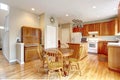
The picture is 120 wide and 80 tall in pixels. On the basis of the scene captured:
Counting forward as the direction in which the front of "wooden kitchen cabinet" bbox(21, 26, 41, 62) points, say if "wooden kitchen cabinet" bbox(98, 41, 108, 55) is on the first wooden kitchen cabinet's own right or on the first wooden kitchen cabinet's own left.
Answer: on the first wooden kitchen cabinet's own left

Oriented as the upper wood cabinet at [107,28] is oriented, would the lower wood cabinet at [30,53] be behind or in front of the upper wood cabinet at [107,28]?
in front

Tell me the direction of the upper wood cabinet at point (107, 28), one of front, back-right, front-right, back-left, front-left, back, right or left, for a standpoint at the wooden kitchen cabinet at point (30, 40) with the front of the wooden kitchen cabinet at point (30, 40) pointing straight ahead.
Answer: front-left

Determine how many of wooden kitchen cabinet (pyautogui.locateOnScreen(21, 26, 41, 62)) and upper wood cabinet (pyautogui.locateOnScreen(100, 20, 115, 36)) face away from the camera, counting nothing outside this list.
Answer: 0

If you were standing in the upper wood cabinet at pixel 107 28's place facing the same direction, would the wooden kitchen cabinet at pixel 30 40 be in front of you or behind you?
in front

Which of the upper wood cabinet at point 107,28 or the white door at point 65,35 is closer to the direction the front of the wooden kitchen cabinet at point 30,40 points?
the upper wood cabinet

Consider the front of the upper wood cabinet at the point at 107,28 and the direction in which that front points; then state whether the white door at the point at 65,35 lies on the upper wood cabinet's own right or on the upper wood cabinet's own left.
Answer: on the upper wood cabinet's own right

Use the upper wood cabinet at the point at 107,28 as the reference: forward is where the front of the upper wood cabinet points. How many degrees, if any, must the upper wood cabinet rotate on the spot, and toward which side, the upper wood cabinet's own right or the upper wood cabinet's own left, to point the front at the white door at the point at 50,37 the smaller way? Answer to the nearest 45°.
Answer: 0° — it already faces it
